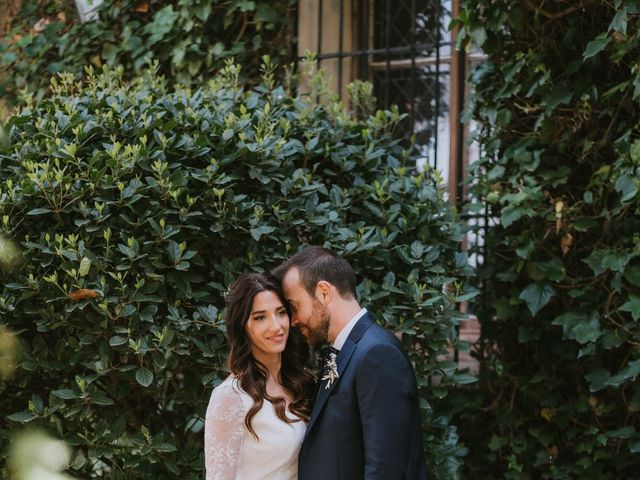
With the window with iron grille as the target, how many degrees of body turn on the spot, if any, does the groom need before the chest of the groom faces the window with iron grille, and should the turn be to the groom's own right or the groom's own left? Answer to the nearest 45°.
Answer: approximately 90° to the groom's own right

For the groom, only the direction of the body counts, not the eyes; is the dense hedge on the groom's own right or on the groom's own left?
on the groom's own right

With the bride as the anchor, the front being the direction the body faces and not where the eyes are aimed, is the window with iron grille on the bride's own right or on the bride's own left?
on the bride's own left

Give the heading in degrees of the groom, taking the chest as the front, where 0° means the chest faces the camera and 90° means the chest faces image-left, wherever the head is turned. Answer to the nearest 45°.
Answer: approximately 90°

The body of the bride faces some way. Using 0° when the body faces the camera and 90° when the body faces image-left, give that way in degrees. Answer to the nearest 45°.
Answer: approximately 315°

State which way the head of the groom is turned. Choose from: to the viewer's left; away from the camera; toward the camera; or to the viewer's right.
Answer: to the viewer's left

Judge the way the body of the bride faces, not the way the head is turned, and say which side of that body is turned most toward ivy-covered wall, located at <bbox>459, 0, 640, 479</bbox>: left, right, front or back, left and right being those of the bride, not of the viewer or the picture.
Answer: left
